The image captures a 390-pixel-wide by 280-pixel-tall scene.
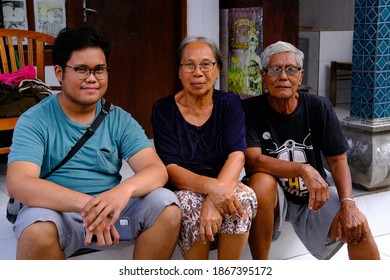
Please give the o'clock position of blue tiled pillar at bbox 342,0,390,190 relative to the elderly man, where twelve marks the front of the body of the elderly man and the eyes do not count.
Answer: The blue tiled pillar is roughly at 7 o'clock from the elderly man.

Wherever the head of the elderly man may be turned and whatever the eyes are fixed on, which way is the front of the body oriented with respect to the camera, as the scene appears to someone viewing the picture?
toward the camera

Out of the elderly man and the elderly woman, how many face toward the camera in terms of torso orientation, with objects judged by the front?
2

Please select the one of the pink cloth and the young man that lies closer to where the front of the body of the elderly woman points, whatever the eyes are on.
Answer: the young man

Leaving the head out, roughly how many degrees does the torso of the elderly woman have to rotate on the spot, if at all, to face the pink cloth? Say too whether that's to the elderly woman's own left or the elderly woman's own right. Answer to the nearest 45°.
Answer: approximately 135° to the elderly woman's own right

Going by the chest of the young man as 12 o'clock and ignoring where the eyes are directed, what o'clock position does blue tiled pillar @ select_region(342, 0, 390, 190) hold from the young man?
The blue tiled pillar is roughly at 8 o'clock from the young man.

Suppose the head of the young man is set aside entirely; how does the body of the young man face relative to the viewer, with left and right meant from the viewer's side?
facing the viewer

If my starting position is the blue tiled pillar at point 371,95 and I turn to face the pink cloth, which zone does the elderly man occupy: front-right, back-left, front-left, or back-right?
front-left

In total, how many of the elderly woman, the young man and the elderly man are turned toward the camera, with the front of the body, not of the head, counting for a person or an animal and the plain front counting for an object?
3

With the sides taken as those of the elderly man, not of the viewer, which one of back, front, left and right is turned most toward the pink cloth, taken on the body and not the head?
right

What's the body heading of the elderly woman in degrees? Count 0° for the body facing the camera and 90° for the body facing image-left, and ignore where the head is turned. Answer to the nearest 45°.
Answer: approximately 0°

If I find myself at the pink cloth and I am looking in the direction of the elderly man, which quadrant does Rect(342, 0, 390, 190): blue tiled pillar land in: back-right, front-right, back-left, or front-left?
front-left
